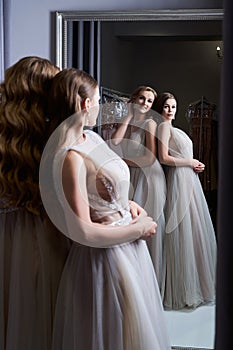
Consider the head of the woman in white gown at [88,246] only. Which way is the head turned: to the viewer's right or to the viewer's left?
to the viewer's right

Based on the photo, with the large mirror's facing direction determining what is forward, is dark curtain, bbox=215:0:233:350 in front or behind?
in front

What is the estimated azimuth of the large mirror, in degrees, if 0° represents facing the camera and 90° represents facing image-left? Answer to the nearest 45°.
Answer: approximately 0°
